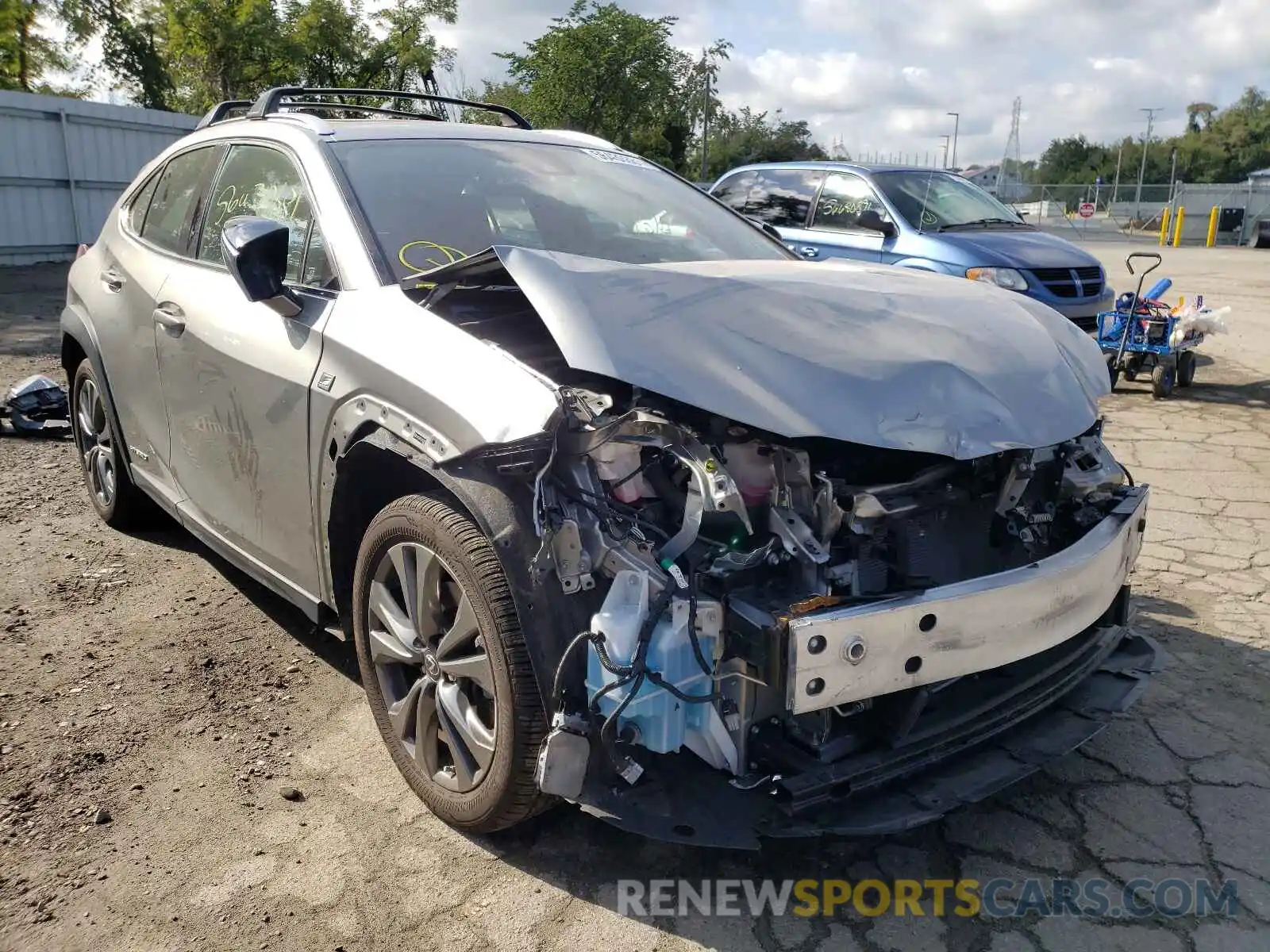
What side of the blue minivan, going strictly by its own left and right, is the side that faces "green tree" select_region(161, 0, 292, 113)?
back

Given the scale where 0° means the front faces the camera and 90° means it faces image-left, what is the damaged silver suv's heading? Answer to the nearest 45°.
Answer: approximately 315°

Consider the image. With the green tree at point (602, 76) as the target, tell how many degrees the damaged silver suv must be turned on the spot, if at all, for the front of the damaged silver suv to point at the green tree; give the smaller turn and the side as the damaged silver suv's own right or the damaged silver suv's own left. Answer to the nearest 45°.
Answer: approximately 135° to the damaged silver suv's own left

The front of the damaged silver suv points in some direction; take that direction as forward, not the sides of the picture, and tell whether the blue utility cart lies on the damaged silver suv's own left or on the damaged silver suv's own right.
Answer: on the damaged silver suv's own left

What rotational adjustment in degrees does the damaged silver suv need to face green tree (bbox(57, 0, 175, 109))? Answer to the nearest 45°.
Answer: approximately 180°

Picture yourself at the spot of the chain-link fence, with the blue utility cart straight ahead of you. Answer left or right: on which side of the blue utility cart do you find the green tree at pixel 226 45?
right

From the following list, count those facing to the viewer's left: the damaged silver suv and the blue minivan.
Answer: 0

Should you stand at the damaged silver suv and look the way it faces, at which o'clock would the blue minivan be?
The blue minivan is roughly at 8 o'clock from the damaged silver suv.

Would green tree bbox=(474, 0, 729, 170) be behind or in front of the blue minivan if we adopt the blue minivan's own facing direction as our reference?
behind

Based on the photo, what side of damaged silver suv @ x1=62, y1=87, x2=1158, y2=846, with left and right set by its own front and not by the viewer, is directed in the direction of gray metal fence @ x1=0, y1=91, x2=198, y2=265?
back

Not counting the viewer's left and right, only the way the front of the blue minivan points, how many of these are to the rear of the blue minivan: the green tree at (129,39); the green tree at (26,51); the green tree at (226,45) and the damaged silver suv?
3

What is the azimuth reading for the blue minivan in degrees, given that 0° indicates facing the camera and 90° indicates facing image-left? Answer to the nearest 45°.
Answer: approximately 315°
